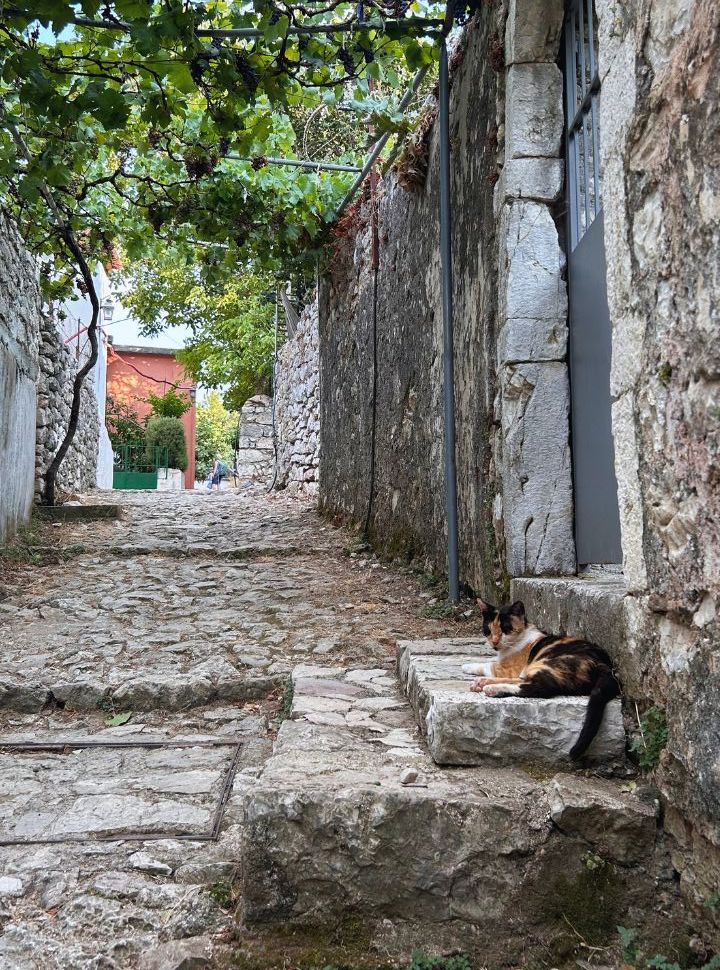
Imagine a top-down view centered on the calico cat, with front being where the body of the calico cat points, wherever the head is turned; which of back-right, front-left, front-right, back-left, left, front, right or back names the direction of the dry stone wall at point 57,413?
front-right

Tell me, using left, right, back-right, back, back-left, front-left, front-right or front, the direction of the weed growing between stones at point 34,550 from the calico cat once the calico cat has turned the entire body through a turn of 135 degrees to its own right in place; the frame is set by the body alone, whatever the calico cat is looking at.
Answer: left

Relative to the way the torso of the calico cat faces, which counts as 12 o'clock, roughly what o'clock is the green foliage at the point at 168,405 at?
The green foliage is roughly at 2 o'clock from the calico cat.

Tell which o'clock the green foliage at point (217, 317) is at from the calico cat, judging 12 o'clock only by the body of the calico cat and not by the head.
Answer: The green foliage is roughly at 2 o'clock from the calico cat.

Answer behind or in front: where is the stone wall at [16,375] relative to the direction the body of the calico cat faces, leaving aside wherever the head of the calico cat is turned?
in front

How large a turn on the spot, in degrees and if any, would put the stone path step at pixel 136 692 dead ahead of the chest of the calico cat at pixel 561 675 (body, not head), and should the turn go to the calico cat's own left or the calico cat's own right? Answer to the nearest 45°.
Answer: approximately 45° to the calico cat's own right

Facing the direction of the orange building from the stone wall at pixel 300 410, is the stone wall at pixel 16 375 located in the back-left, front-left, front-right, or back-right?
back-left

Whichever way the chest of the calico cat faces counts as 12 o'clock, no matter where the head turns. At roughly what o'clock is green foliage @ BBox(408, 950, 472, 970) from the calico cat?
The green foliage is roughly at 10 o'clock from the calico cat.

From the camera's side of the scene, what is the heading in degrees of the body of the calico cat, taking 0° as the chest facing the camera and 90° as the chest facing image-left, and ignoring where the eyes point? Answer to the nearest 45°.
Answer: approximately 90°

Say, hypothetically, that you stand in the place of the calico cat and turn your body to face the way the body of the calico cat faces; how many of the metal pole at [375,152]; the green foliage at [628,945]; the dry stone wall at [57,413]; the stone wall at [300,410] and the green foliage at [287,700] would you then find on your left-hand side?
1
